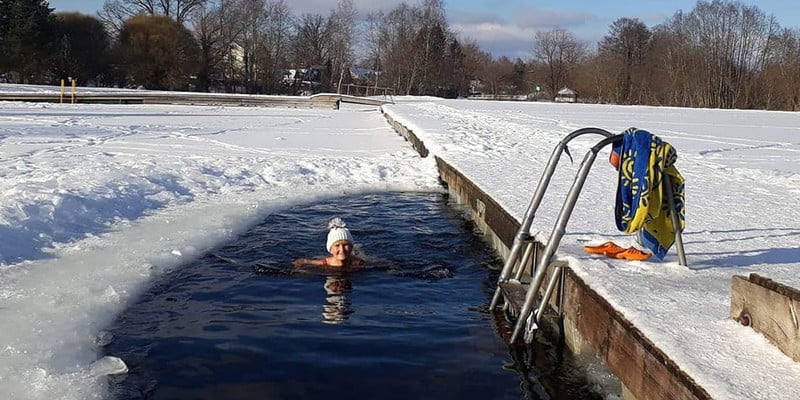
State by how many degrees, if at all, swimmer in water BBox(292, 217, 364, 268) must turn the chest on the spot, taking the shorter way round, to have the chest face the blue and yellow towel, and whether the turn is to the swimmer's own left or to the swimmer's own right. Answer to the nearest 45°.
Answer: approximately 45° to the swimmer's own left

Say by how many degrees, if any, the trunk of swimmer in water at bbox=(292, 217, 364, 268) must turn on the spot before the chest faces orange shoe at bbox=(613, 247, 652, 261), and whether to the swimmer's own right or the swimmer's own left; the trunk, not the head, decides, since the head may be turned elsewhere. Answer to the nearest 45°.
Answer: approximately 45° to the swimmer's own left

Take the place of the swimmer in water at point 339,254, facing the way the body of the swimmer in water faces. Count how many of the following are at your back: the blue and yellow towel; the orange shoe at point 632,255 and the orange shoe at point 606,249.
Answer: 0

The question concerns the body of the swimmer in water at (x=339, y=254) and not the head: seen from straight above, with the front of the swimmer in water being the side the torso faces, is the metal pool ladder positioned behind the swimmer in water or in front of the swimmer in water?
in front

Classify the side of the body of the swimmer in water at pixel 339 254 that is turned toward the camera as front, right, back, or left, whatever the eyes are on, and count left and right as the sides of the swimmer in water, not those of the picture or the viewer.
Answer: front
